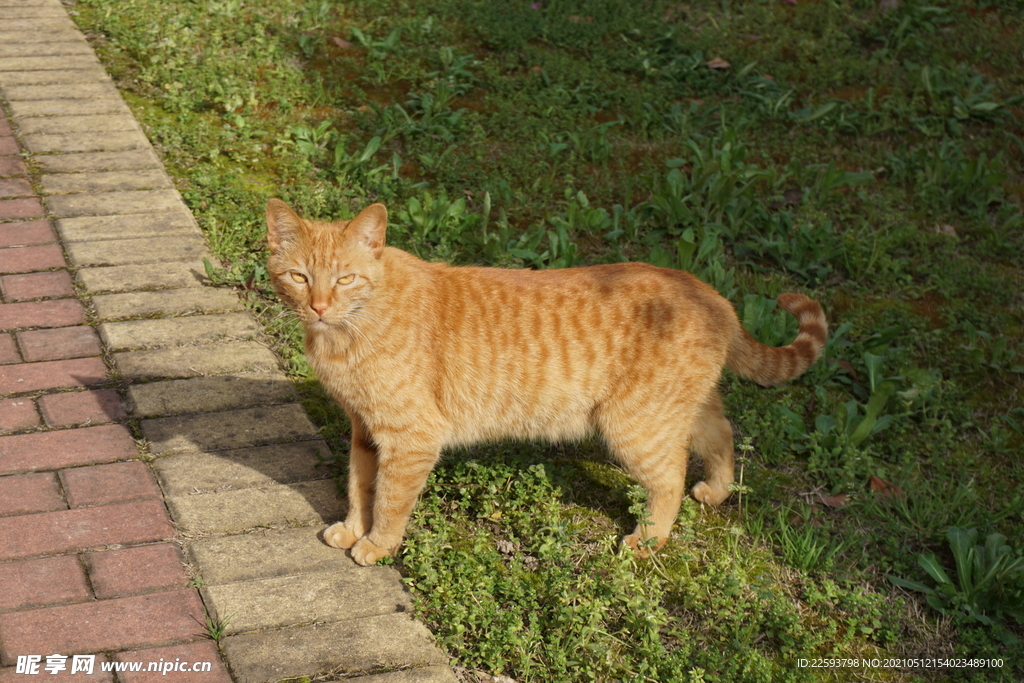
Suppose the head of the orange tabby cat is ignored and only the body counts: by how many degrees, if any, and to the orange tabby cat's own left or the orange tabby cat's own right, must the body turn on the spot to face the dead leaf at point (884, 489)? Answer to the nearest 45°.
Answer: approximately 180°

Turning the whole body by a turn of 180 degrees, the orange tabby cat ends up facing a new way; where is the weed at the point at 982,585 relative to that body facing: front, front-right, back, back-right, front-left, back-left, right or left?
front

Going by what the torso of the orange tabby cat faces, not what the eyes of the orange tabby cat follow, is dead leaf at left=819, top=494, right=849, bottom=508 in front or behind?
behind

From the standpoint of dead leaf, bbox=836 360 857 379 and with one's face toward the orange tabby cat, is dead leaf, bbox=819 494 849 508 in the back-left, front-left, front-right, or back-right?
front-left

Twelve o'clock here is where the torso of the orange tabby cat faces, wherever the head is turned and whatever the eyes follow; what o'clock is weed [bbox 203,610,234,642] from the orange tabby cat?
The weed is roughly at 10 o'clock from the orange tabby cat.

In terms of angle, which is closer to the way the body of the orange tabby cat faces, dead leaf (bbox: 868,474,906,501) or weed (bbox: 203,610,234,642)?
the weed

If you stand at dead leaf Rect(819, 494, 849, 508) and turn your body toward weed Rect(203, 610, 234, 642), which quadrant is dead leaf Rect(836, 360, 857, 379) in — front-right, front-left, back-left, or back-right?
back-right

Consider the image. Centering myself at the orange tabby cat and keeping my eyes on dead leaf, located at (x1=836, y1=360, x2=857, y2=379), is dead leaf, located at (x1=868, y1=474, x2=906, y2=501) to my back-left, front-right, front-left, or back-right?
front-right

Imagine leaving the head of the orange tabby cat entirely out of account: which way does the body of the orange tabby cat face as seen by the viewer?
to the viewer's left

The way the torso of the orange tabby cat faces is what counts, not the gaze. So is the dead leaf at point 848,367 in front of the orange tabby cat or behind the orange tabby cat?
behind
